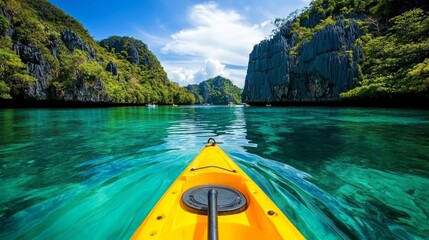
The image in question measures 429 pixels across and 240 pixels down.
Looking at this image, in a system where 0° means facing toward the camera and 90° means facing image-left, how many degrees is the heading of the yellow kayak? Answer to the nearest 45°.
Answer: approximately 180°
